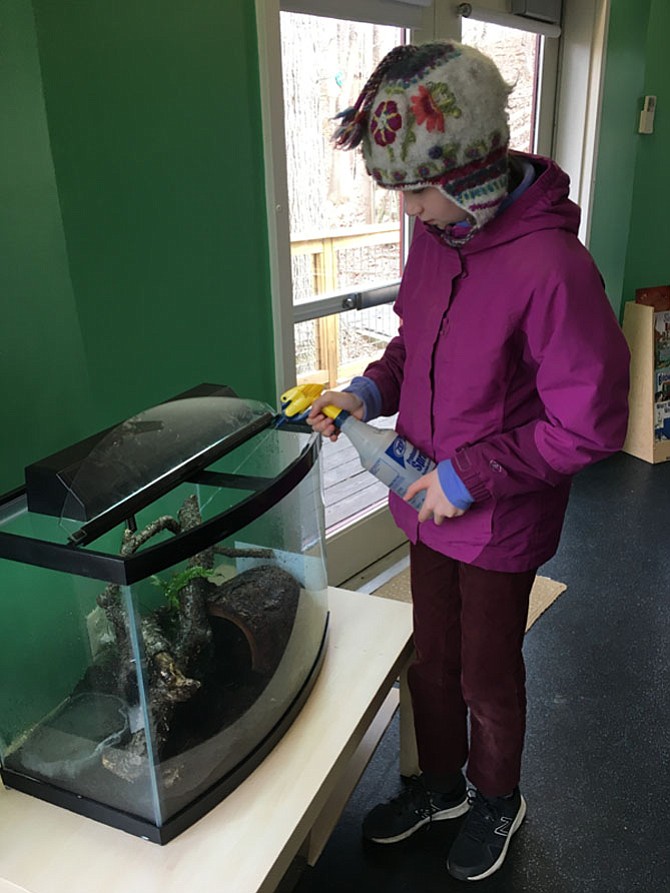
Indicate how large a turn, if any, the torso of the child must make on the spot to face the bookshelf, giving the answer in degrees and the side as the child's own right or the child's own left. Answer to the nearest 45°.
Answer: approximately 135° to the child's own right

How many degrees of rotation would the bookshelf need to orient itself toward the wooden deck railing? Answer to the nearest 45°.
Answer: approximately 90° to its right

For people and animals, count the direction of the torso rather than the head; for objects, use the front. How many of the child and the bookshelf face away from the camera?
0

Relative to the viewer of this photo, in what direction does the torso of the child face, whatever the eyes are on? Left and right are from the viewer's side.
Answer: facing the viewer and to the left of the viewer

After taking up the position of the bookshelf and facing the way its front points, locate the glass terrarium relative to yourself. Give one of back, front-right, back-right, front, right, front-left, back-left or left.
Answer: front-right
